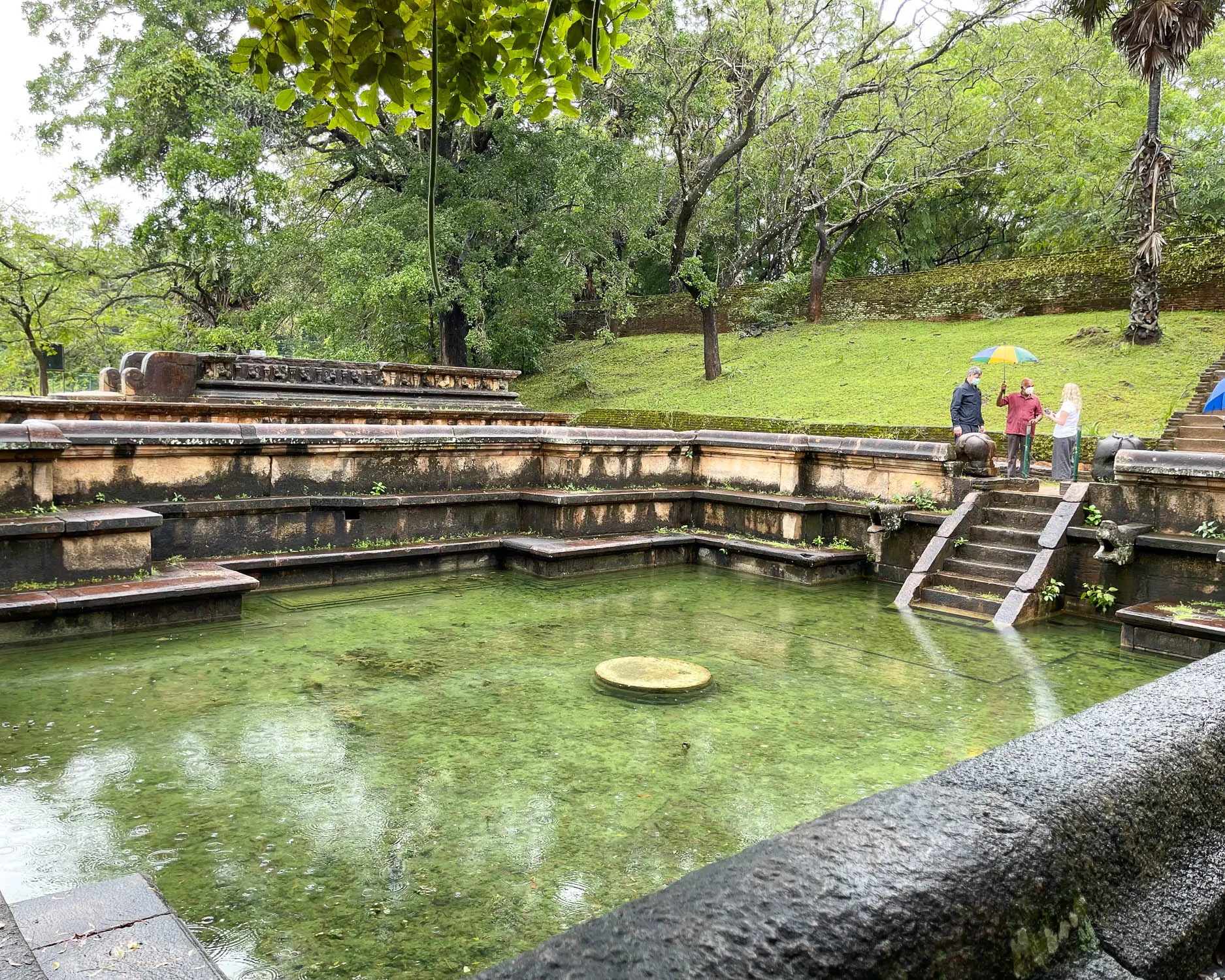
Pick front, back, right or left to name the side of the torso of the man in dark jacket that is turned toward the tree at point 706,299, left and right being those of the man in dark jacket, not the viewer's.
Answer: back

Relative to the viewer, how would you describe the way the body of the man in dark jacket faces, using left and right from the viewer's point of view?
facing the viewer and to the right of the viewer

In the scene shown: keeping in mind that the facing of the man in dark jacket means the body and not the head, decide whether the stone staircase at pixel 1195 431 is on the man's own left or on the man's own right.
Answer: on the man's own left

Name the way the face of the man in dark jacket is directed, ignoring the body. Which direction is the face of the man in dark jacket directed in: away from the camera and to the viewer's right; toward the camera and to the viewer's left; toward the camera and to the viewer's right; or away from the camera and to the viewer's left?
toward the camera and to the viewer's right

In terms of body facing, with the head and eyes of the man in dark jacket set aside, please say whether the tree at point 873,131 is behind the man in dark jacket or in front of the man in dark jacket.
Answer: behind

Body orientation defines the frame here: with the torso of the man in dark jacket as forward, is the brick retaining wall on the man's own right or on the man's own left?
on the man's own left

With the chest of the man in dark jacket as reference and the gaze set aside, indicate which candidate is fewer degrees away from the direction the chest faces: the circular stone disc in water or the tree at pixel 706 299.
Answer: the circular stone disc in water

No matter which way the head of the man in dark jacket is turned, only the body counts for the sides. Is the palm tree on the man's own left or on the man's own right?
on the man's own left

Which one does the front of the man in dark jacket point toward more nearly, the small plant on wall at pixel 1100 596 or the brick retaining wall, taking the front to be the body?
the small plant on wall

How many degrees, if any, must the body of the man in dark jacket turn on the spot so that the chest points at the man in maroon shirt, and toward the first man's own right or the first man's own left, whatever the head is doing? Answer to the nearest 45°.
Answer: approximately 90° to the first man's own left
